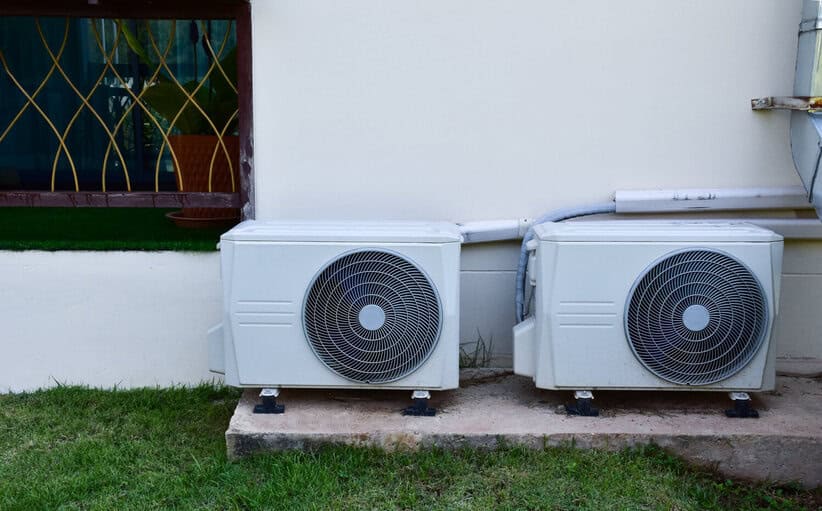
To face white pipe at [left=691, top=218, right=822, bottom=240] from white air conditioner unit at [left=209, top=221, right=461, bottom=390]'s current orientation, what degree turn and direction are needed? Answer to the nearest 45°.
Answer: approximately 90° to its left

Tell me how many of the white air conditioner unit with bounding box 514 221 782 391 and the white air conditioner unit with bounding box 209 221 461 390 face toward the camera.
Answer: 2

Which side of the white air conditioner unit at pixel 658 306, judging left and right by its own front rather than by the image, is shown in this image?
front

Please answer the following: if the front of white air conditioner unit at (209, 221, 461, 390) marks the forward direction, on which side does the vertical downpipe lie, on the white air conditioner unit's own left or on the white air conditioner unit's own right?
on the white air conditioner unit's own left

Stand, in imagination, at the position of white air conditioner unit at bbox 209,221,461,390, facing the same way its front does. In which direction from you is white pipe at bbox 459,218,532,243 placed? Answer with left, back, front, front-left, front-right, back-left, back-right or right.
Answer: back-left

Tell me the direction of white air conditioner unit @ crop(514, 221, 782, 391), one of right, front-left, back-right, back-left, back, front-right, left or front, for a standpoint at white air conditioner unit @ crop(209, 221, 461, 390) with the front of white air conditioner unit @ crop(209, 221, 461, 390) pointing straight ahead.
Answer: left

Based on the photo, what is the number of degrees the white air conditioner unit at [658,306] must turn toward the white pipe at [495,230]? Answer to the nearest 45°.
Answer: approximately 135° to its right

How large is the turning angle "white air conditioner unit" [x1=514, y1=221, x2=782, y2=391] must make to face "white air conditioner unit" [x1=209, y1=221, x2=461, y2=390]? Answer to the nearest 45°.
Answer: approximately 90° to its right

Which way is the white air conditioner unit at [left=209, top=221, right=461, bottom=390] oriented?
toward the camera

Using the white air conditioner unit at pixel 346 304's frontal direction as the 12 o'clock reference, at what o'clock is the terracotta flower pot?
The terracotta flower pot is roughly at 5 o'clock from the white air conditioner unit.

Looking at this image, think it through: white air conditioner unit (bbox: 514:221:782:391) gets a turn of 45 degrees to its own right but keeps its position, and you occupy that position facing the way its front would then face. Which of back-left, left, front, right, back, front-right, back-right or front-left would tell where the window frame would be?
front-right

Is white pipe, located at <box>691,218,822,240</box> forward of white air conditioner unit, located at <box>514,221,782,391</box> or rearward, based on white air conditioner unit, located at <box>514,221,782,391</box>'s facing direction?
rearward
